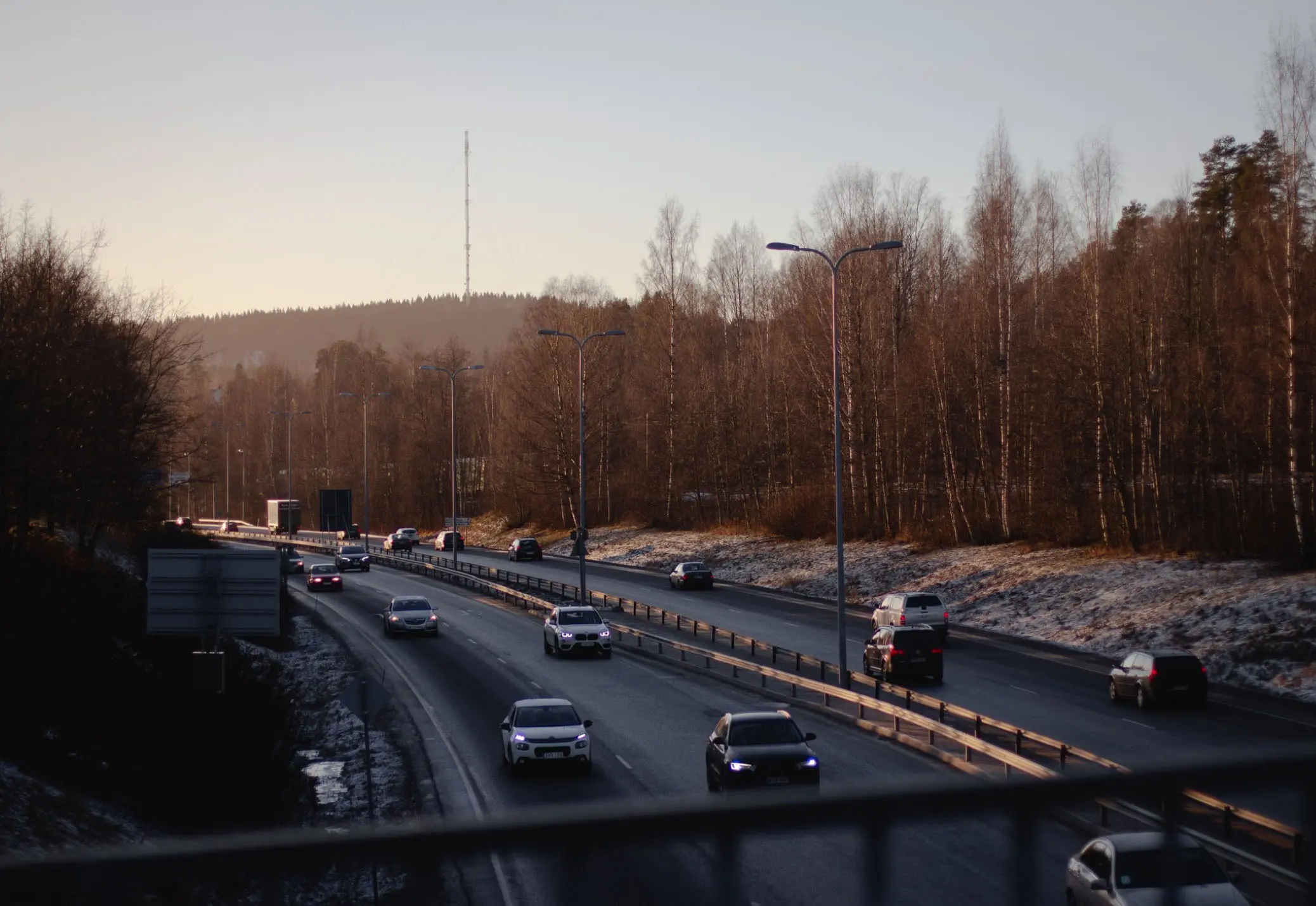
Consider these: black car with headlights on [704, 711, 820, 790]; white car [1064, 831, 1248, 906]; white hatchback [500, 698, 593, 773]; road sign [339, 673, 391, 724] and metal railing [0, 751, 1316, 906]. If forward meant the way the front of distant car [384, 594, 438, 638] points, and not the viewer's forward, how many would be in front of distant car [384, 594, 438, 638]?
5

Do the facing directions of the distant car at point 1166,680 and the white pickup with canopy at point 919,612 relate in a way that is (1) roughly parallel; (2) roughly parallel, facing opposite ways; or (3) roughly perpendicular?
roughly parallel

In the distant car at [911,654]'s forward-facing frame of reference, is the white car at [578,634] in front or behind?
in front

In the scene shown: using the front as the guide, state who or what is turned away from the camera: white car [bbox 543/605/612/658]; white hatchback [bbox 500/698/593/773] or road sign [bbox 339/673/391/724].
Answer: the road sign

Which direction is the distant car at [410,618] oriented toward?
toward the camera

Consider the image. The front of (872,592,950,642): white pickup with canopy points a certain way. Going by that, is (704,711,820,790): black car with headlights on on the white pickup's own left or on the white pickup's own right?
on the white pickup's own left

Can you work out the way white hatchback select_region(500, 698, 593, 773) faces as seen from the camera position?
facing the viewer

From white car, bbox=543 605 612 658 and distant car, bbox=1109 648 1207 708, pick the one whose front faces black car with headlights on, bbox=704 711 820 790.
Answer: the white car

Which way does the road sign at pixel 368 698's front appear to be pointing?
away from the camera

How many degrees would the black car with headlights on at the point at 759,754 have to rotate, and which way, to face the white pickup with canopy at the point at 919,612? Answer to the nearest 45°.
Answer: approximately 180°

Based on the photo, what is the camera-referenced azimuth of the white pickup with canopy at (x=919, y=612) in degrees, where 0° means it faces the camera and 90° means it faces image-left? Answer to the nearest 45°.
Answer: approximately 135°

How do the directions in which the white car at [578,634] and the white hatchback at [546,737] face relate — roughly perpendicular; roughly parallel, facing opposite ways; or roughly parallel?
roughly parallel

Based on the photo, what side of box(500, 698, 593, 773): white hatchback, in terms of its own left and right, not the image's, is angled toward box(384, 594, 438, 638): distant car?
back

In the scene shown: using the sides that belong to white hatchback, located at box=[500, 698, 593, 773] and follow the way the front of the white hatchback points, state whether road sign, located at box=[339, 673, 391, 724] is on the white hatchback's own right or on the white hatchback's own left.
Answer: on the white hatchback's own right

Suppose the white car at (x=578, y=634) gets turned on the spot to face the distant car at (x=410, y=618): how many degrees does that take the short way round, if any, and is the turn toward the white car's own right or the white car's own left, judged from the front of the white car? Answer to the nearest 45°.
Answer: approximately 135° to the white car's own right

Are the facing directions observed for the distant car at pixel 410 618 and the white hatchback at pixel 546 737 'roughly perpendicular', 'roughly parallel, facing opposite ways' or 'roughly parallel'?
roughly parallel

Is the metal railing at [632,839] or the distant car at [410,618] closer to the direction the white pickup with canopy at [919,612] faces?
the distant car
